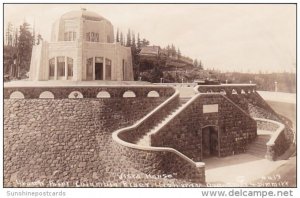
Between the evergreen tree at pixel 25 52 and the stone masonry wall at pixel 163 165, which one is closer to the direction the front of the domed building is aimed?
the stone masonry wall

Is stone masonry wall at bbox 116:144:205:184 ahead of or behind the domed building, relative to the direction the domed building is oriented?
ahead

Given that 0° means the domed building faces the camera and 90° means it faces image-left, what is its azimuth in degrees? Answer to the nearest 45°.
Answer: approximately 315°

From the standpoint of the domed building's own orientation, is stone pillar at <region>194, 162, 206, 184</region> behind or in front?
in front

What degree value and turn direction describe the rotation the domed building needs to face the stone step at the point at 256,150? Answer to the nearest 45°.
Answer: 0° — it already faces it

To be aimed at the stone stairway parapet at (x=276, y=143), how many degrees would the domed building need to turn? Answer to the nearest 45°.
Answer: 0° — it already faces it
